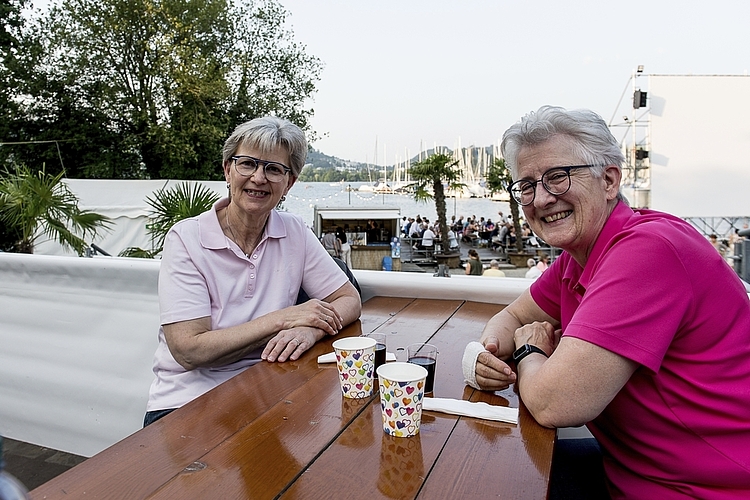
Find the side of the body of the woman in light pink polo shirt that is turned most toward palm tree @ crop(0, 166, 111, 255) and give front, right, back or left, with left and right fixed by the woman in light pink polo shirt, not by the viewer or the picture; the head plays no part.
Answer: back

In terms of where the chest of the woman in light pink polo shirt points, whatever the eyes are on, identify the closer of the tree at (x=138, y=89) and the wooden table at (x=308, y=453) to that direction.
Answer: the wooden table

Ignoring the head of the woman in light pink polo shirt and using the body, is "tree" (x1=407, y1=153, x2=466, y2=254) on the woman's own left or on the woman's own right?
on the woman's own left

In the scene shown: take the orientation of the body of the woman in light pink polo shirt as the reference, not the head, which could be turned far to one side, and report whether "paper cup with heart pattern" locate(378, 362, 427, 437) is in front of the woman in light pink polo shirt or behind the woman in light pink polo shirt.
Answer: in front

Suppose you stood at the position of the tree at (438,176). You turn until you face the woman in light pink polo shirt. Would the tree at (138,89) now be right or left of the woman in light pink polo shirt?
right

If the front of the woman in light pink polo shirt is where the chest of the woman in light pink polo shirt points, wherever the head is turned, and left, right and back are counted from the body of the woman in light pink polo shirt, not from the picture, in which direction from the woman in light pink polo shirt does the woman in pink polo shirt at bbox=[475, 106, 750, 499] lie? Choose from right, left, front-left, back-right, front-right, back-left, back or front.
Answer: front

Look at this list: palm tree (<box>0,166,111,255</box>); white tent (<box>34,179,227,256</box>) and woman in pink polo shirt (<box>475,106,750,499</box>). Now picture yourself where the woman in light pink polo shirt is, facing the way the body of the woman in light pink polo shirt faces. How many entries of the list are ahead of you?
1

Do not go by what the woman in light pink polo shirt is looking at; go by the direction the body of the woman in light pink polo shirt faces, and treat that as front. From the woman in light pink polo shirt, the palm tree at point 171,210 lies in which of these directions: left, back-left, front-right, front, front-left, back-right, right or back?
back-left

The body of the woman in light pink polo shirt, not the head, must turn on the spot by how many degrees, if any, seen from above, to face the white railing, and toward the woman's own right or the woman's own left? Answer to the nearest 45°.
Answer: approximately 180°

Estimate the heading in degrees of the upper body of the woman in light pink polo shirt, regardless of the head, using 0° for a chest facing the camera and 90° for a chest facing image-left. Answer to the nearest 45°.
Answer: approximately 315°
